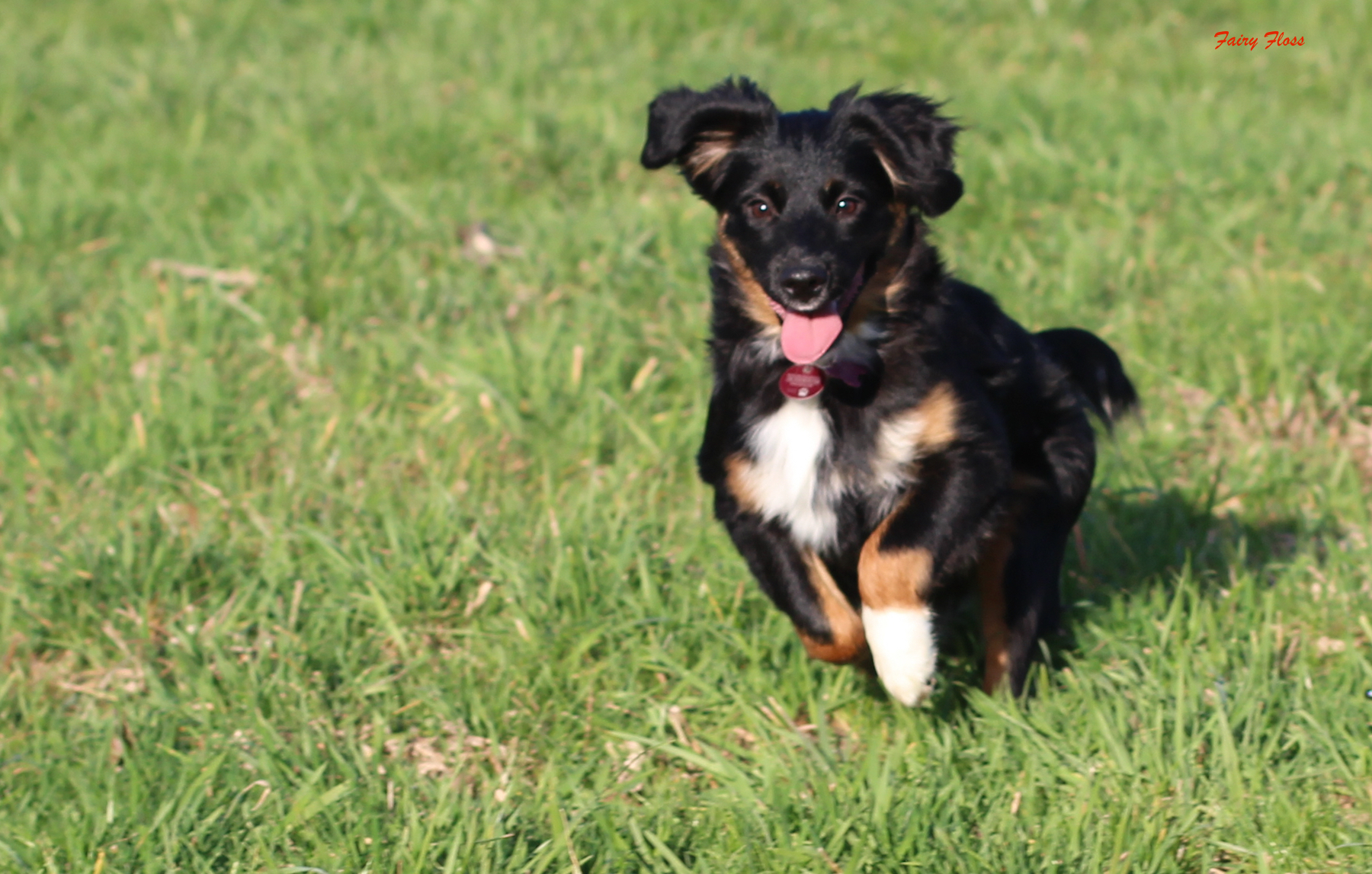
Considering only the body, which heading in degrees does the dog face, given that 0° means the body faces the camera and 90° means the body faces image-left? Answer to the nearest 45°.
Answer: approximately 45°
